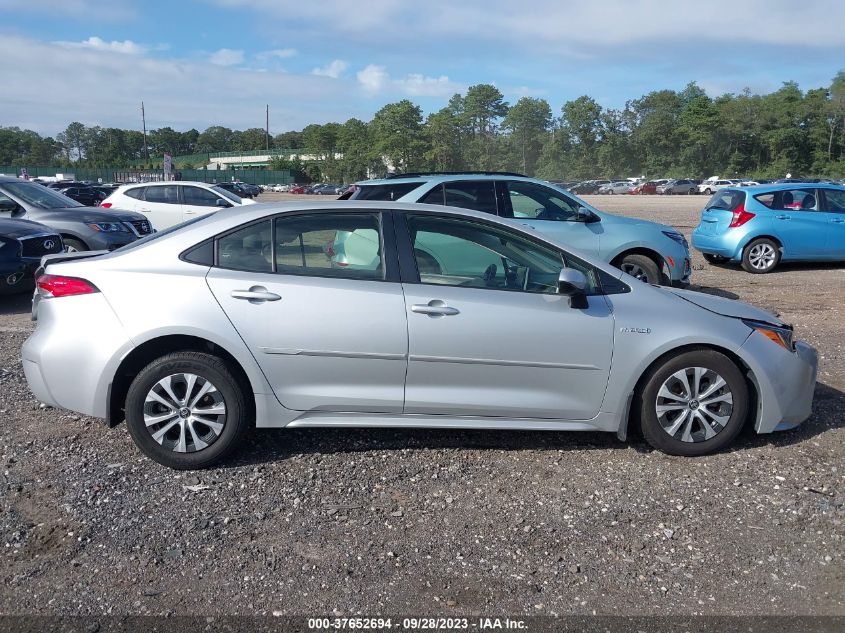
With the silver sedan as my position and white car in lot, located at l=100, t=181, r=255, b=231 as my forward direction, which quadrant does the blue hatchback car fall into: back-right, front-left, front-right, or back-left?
front-right

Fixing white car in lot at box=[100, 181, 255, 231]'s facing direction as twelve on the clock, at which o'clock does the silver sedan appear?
The silver sedan is roughly at 3 o'clock from the white car in lot.

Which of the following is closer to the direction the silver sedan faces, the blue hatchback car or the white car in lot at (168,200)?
the blue hatchback car

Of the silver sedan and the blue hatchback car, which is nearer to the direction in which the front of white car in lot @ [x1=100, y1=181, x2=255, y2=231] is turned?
the blue hatchback car

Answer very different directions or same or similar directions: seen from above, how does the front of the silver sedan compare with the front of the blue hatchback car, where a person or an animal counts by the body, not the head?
same or similar directions

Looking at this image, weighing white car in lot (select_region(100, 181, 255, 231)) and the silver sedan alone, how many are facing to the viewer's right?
2

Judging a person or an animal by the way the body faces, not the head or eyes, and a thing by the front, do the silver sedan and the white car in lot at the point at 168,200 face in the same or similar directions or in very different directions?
same or similar directions

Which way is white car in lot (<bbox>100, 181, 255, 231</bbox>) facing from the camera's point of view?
to the viewer's right

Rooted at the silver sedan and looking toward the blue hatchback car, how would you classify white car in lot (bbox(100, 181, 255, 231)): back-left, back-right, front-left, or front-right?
front-left

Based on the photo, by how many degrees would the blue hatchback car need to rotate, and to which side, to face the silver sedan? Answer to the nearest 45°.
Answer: approximately 135° to its right

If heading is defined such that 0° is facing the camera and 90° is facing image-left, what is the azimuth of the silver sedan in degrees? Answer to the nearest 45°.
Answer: approximately 270°

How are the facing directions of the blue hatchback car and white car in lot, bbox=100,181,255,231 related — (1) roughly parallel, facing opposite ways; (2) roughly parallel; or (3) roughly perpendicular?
roughly parallel

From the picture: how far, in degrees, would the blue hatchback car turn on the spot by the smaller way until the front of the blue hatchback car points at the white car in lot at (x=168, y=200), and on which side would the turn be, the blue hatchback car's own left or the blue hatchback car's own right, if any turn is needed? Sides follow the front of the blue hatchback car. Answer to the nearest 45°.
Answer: approximately 135° to the blue hatchback car's own left

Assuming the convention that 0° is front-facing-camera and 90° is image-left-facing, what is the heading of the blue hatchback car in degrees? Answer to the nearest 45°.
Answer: approximately 225°

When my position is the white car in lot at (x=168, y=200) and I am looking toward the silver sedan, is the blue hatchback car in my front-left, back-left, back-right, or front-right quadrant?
front-left
